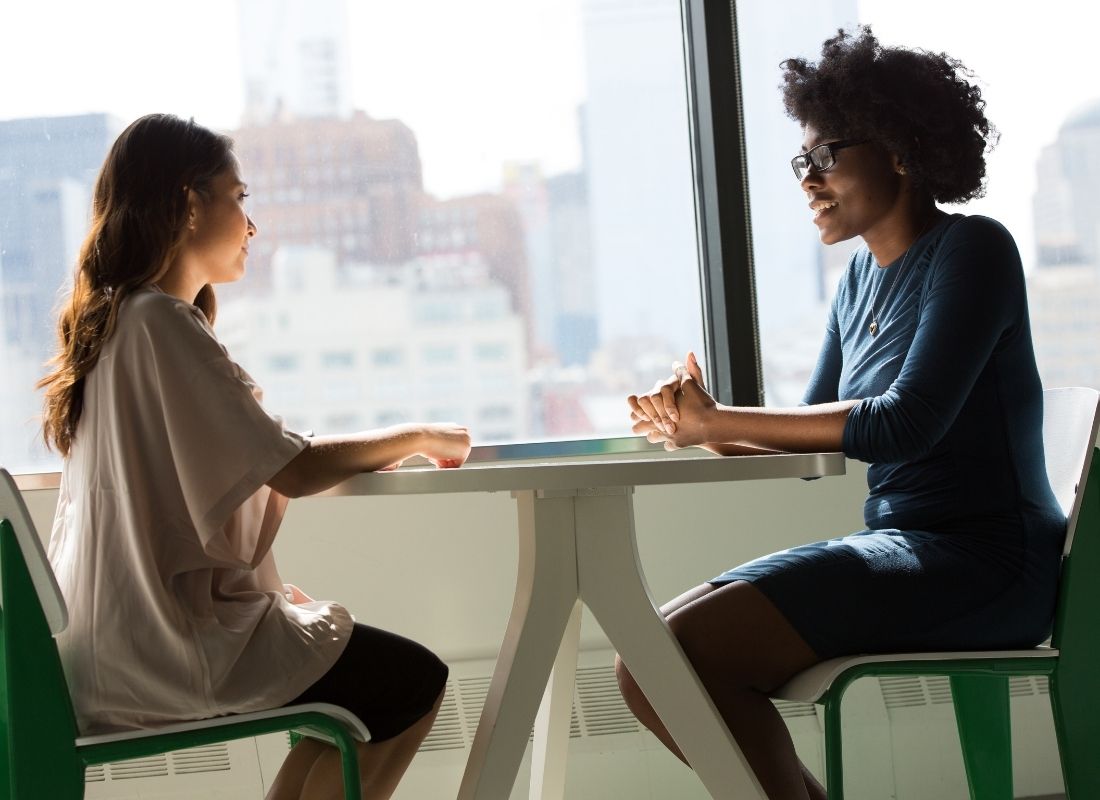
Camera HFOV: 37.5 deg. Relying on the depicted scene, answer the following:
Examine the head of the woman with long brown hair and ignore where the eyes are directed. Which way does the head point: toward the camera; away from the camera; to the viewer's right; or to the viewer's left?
to the viewer's right

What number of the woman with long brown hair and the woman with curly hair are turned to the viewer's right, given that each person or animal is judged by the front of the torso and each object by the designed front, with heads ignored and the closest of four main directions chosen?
1

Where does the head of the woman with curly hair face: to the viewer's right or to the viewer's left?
to the viewer's left

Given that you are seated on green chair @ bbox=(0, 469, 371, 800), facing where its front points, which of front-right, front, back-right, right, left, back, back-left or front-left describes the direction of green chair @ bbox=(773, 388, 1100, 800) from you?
front

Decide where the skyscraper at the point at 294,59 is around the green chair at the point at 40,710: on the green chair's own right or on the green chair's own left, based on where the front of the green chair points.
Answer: on the green chair's own left

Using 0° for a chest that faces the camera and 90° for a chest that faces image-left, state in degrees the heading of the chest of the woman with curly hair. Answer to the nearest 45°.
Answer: approximately 90°

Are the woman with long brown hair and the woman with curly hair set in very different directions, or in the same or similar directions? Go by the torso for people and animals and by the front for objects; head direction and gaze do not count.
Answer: very different directions

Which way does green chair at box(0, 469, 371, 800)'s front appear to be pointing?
to the viewer's right

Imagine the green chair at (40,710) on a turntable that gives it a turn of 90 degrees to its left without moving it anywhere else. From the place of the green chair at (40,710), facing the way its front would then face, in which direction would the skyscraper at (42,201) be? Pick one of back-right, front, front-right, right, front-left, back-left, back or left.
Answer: front

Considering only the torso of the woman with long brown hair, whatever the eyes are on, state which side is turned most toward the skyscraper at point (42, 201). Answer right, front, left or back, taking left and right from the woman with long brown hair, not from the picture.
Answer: left

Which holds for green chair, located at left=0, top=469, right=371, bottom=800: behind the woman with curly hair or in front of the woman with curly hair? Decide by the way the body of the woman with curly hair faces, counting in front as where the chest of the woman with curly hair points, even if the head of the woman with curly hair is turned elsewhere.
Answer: in front

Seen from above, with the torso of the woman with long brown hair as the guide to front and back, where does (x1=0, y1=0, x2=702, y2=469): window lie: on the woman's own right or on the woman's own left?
on the woman's own left

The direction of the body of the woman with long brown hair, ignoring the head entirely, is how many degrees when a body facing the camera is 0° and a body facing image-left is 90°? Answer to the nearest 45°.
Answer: approximately 270°

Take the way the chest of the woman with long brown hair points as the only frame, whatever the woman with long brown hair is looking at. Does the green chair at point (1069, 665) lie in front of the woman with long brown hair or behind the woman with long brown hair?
in front
